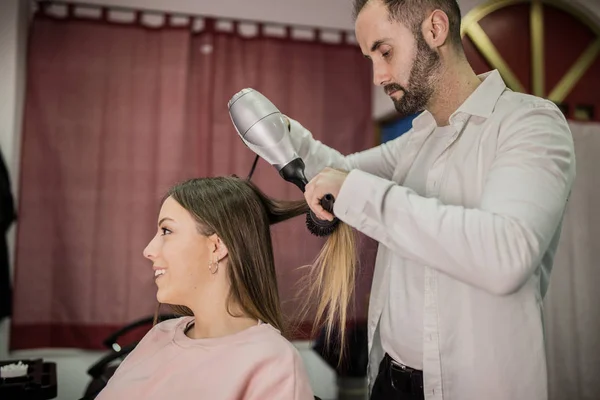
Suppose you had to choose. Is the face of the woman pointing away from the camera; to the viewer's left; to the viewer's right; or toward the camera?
to the viewer's left

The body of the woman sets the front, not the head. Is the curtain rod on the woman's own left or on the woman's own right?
on the woman's own right

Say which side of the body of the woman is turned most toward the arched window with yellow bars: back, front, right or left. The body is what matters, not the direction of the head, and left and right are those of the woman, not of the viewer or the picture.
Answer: back

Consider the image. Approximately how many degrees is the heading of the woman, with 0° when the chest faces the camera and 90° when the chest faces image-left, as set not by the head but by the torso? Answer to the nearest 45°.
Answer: approximately 45°

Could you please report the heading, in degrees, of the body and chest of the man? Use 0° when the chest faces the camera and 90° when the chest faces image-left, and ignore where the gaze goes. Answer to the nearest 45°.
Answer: approximately 45°

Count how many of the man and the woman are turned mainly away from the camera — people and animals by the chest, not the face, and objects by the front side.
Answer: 0

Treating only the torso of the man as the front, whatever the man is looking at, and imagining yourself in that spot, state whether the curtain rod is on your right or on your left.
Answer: on your right
